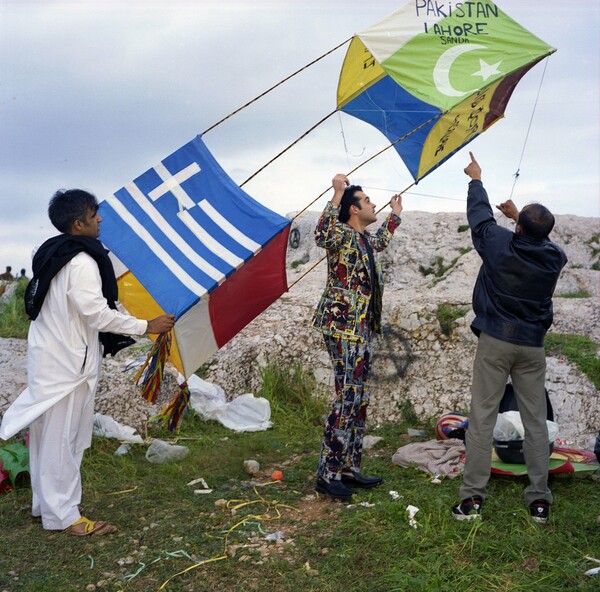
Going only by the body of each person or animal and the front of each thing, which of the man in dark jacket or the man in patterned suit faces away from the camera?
the man in dark jacket

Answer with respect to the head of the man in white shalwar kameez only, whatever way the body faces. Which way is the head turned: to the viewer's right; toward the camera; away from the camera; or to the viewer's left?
to the viewer's right

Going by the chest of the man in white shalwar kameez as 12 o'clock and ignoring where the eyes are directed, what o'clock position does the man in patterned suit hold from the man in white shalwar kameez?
The man in patterned suit is roughly at 12 o'clock from the man in white shalwar kameez.

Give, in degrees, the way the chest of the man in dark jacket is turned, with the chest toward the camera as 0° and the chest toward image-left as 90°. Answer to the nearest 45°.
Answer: approximately 180°

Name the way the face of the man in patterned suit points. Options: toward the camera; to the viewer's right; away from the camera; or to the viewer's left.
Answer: to the viewer's right

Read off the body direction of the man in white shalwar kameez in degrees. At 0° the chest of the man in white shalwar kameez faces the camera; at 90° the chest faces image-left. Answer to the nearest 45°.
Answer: approximately 270°

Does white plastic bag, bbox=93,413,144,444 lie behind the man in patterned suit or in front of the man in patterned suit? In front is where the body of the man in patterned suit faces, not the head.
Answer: behind

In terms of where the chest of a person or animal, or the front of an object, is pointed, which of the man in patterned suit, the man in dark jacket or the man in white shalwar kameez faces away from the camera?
the man in dark jacket

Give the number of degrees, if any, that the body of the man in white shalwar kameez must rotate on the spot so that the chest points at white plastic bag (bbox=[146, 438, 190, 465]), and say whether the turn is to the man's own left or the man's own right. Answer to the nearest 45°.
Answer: approximately 45° to the man's own left

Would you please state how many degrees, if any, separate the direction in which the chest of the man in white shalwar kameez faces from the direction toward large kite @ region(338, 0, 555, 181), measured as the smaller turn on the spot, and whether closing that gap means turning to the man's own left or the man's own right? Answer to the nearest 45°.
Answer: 0° — they already face it

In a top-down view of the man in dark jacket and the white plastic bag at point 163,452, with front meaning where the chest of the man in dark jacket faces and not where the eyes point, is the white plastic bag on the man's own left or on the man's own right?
on the man's own left

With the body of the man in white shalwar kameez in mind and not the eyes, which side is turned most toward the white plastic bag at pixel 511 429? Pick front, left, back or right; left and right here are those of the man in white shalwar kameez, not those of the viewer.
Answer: front
